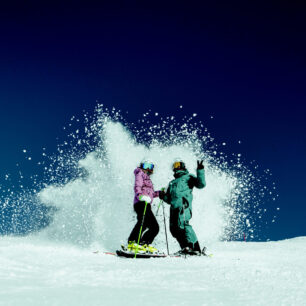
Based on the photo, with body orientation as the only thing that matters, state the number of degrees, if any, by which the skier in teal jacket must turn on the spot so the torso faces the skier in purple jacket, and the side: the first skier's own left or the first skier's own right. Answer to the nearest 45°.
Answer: approximately 45° to the first skier's own right

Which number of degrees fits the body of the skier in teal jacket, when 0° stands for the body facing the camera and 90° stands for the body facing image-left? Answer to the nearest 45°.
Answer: approximately 45°
